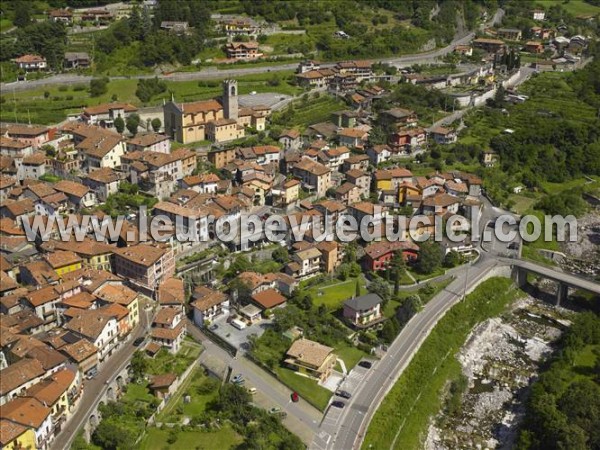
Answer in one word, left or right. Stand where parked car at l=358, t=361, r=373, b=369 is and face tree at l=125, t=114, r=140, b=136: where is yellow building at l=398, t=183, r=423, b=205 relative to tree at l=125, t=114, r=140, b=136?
right

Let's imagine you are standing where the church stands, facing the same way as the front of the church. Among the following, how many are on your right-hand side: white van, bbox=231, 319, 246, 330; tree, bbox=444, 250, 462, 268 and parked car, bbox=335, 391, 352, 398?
0

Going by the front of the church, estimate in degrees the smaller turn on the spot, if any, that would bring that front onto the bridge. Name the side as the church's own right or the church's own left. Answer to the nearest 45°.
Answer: approximately 90° to the church's own left

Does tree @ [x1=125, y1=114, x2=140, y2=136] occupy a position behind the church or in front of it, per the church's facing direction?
in front

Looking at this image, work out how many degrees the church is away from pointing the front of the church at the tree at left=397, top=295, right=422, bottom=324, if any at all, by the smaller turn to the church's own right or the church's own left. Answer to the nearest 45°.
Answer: approximately 90° to the church's own left

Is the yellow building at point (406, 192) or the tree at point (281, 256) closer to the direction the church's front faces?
the tree

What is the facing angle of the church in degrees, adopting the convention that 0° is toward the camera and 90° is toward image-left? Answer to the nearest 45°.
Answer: approximately 45°

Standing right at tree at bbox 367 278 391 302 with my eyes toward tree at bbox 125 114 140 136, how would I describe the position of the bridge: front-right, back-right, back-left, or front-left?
back-right

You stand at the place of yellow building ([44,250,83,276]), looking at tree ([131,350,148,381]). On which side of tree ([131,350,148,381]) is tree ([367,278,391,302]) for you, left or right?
left

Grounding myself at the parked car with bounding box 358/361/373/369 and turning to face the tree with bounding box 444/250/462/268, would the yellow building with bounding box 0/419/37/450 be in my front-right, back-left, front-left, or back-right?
back-left

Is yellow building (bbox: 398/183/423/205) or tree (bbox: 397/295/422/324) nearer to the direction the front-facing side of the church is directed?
the tree

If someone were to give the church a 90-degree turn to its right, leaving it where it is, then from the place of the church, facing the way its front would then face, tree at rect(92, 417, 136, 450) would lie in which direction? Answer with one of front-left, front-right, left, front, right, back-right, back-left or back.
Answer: back-left

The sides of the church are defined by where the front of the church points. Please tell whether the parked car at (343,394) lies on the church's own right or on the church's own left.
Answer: on the church's own left

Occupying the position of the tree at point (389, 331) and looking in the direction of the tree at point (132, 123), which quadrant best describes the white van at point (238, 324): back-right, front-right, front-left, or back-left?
front-left

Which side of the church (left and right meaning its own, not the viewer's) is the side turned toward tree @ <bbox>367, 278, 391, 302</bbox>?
left

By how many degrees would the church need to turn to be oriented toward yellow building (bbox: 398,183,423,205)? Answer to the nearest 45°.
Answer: approximately 90° to its left

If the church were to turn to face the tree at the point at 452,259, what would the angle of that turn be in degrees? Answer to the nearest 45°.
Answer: approximately 90° to its left
